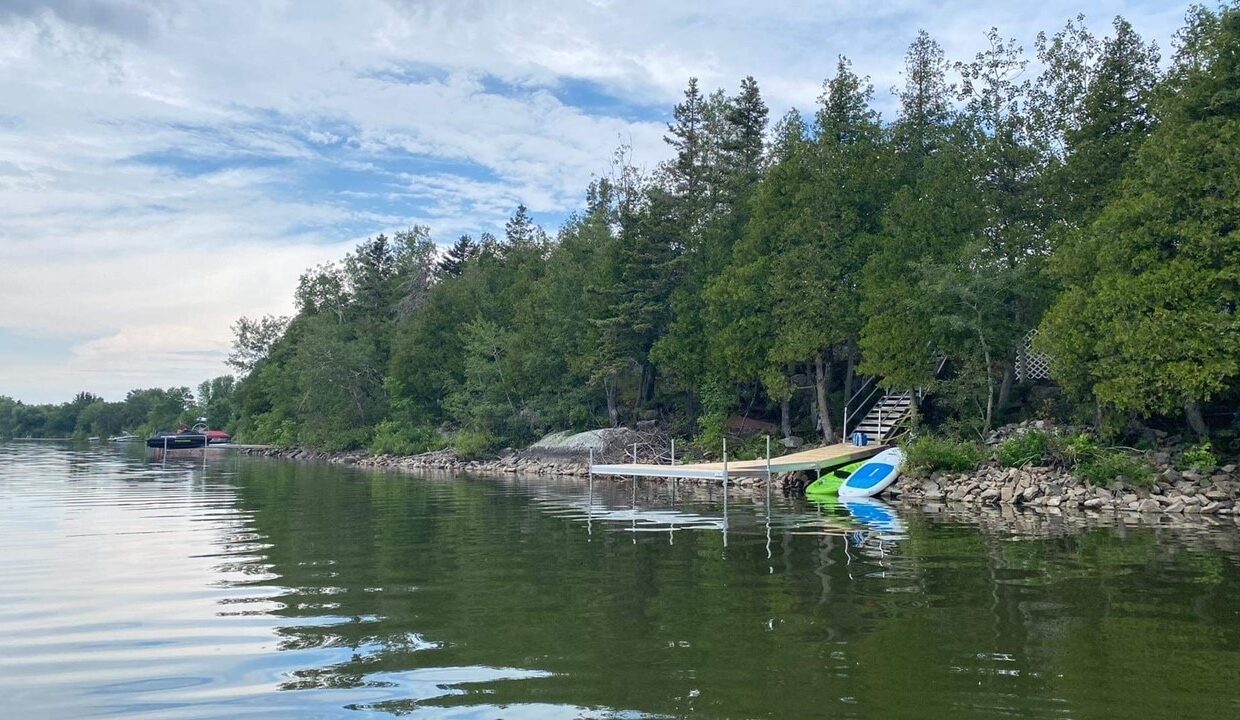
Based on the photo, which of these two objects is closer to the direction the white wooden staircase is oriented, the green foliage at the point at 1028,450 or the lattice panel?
the green foliage

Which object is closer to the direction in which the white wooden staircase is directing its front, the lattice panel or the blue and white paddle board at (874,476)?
the blue and white paddle board

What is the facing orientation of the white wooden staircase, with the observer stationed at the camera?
facing the viewer and to the left of the viewer

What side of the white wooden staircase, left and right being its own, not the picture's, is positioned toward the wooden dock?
front

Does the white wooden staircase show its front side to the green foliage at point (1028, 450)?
no

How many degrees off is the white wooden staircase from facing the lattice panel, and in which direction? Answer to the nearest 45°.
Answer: approximately 135° to its left

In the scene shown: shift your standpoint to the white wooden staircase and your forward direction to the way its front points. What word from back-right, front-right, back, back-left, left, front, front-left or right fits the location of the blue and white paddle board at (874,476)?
front-left

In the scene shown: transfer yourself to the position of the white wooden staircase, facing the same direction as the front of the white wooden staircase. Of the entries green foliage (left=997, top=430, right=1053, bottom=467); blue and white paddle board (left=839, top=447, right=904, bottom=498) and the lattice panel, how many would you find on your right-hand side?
0

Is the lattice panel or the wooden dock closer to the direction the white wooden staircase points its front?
the wooden dock
